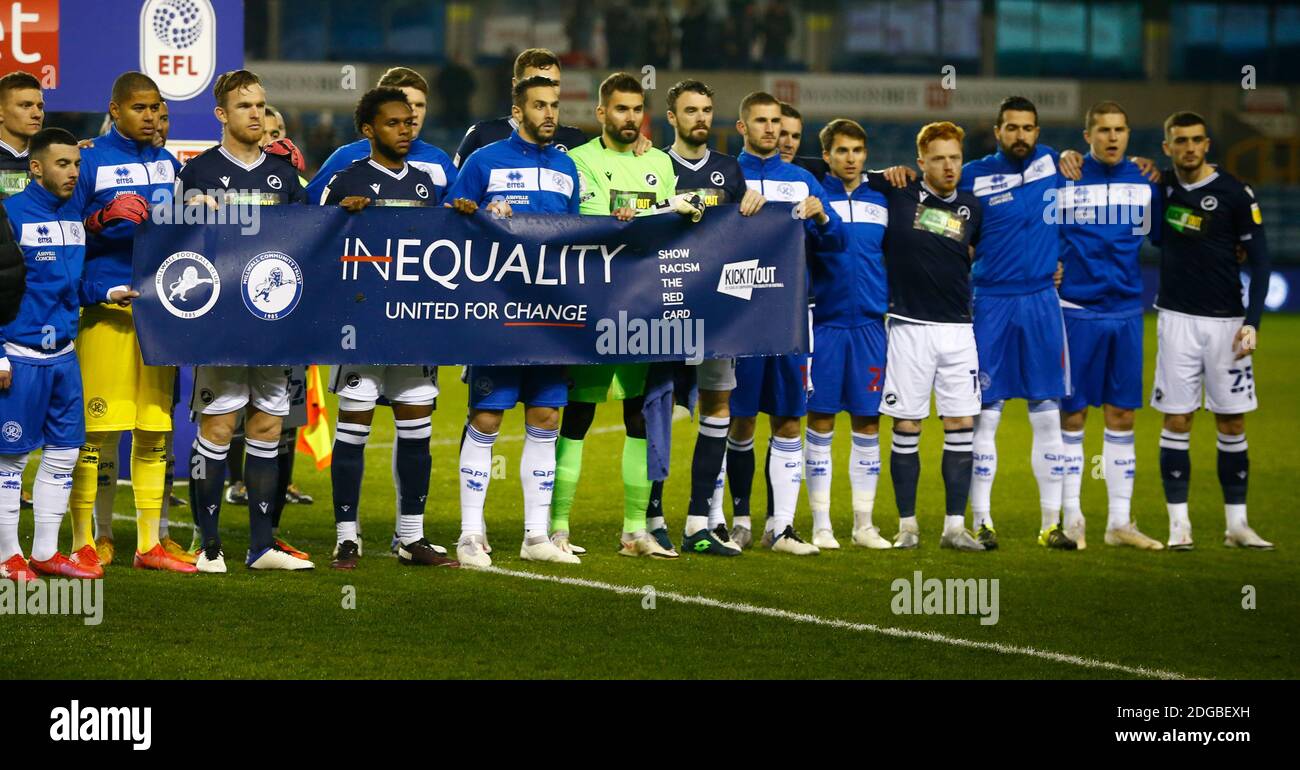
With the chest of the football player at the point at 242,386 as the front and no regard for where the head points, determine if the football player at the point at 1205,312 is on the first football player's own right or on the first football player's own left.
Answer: on the first football player's own left

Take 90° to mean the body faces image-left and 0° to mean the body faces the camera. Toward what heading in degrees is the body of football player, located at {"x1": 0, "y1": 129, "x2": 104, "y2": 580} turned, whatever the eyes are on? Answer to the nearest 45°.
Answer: approximately 315°

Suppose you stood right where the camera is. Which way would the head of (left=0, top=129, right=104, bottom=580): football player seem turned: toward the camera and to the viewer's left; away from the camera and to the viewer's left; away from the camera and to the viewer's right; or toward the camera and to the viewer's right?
toward the camera and to the viewer's right

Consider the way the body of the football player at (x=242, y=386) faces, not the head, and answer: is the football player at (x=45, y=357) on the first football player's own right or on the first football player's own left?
on the first football player's own right

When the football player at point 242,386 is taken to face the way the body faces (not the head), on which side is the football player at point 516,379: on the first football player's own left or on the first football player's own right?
on the first football player's own left

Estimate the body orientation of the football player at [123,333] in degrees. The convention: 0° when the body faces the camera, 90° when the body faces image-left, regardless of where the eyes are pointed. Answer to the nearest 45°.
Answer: approximately 315°

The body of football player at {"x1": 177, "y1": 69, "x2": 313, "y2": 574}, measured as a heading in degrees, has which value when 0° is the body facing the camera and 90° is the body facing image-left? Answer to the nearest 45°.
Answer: approximately 0°
